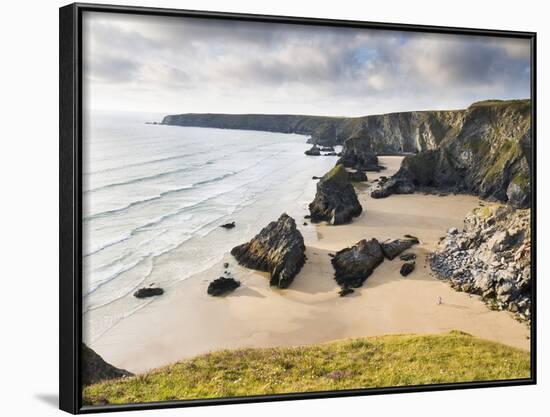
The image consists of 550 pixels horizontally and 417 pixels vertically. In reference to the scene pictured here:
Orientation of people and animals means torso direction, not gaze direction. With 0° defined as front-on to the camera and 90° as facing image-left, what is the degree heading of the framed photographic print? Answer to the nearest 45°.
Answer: approximately 315°
